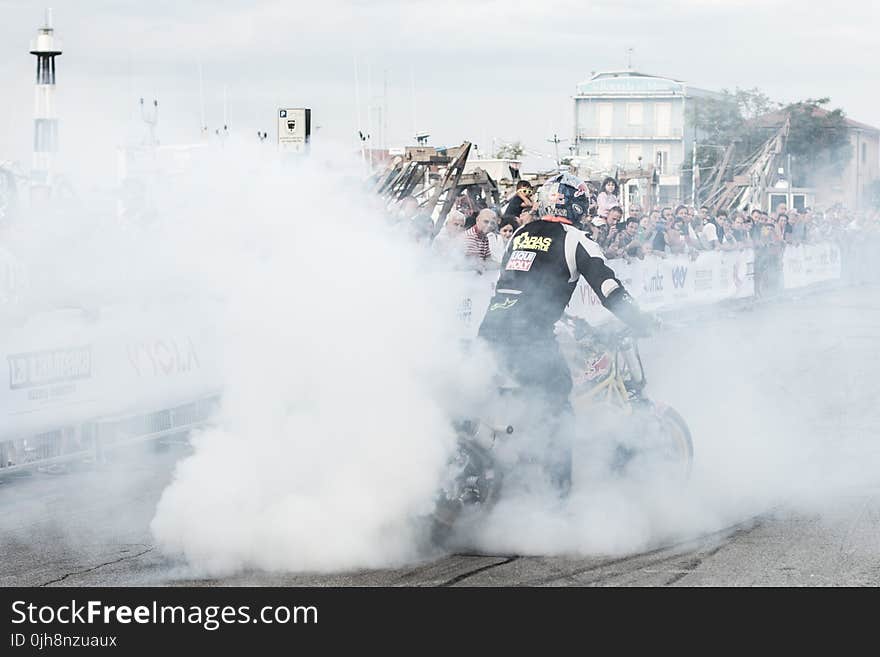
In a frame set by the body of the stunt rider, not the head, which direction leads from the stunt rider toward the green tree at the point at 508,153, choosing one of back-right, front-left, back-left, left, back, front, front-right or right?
front-left

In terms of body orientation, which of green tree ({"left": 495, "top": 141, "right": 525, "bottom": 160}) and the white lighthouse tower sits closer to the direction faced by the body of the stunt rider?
the green tree

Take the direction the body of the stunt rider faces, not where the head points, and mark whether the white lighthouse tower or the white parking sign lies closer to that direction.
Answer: the white parking sign

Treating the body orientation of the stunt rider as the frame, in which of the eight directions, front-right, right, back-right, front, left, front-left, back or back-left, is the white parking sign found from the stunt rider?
left

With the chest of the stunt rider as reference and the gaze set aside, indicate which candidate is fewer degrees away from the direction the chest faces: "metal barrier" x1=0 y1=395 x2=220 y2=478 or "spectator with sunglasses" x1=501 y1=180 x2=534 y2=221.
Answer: the spectator with sunglasses

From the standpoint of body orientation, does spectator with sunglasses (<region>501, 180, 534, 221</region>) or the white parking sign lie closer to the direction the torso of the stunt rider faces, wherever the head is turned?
the spectator with sunglasses

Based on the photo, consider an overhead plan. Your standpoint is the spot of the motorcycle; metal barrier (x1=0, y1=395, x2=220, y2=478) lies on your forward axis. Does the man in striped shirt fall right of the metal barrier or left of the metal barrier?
right

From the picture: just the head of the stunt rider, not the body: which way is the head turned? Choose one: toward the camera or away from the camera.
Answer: away from the camera

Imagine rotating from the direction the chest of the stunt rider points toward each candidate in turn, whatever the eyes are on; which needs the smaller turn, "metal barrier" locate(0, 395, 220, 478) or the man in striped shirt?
the man in striped shirt

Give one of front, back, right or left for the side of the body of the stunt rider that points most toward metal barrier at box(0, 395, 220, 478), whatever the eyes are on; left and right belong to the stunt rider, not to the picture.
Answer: left

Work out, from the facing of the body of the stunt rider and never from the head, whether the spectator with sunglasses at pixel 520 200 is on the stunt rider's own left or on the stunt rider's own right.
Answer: on the stunt rider's own left

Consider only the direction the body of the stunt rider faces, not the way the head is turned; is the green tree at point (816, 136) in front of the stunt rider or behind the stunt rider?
in front

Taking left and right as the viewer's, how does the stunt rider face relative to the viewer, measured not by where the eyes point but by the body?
facing away from the viewer and to the right of the viewer

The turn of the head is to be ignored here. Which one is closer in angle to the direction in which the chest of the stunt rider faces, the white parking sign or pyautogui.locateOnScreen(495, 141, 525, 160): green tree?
the green tree
